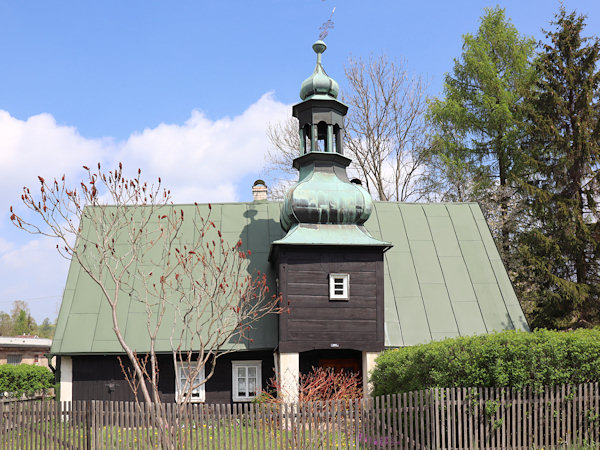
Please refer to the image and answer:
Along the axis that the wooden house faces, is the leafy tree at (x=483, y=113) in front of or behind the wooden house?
behind

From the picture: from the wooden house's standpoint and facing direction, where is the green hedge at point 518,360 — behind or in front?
in front

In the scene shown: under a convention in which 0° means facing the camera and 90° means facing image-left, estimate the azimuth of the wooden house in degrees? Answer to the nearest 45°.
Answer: approximately 0°

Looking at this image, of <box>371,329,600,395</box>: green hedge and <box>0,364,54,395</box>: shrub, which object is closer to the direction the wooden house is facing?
the green hedge

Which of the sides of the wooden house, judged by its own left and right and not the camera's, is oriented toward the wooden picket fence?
front

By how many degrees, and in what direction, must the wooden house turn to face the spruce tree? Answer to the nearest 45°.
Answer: approximately 135° to its left
